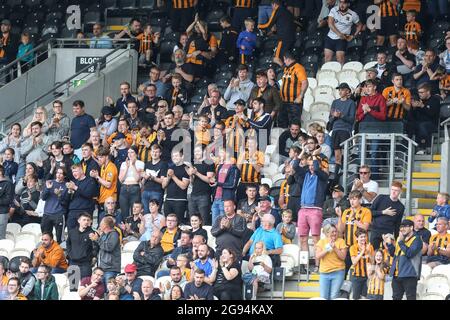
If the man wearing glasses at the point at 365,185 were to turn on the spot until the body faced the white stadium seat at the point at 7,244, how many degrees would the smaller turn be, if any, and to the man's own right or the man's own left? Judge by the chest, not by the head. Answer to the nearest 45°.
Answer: approximately 45° to the man's own right

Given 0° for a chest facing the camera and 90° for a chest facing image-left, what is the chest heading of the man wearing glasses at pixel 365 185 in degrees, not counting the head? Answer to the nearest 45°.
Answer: approximately 45°

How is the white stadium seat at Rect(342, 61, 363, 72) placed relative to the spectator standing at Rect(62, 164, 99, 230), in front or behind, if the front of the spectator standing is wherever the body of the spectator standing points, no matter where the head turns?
behind

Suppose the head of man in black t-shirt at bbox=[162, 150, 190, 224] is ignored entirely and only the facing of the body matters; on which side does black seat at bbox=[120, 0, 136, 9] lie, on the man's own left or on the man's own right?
on the man's own right

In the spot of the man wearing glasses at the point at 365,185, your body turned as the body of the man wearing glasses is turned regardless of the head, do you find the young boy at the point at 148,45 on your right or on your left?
on your right
